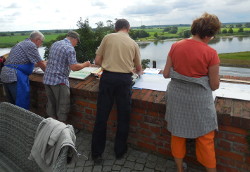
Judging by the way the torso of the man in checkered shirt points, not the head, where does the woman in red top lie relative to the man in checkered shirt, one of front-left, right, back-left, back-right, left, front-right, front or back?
right

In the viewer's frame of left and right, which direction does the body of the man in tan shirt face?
facing away from the viewer

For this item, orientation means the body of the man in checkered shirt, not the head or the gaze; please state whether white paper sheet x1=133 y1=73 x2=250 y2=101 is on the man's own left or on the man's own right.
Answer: on the man's own right

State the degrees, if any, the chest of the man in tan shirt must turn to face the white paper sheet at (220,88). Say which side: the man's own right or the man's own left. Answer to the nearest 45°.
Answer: approximately 90° to the man's own right

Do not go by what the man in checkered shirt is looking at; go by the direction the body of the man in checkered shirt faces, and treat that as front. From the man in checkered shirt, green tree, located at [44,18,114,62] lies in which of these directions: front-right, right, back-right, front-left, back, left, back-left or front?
front-left

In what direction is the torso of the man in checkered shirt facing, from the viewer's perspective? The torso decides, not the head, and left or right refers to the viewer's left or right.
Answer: facing away from the viewer and to the right of the viewer

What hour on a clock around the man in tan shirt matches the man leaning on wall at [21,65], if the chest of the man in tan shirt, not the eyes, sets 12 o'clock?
The man leaning on wall is roughly at 10 o'clock from the man in tan shirt.

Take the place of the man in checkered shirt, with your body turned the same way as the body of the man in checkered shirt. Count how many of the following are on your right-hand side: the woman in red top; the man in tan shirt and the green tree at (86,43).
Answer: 2

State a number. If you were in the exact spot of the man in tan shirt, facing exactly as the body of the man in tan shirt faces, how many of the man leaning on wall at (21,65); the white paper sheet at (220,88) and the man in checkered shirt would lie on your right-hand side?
1

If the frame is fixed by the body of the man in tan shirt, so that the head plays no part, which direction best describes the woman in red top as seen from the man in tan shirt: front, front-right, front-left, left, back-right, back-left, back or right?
back-right
